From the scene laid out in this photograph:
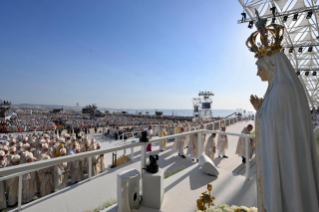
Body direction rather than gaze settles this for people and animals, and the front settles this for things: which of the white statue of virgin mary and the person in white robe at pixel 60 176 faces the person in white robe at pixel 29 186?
the white statue of virgin mary

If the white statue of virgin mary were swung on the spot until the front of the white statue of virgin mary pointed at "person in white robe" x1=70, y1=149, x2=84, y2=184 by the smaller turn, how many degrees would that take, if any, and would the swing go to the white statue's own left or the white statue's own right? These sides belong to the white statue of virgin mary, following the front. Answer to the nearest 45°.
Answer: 0° — it already faces them

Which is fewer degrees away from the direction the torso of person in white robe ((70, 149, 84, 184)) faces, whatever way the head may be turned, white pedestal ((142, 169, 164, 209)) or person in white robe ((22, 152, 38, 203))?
the white pedestal

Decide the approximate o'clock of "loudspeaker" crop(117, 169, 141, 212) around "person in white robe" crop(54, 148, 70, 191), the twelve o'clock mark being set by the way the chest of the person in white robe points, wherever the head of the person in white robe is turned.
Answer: The loudspeaker is roughly at 1 o'clock from the person in white robe.

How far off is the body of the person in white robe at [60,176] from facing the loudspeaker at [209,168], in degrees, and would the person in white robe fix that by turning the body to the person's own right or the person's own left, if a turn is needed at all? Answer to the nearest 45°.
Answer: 0° — they already face it

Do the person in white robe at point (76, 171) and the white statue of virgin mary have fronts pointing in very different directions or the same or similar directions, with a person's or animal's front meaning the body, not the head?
very different directions

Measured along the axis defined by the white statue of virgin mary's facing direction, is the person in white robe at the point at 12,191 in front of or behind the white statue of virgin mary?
in front

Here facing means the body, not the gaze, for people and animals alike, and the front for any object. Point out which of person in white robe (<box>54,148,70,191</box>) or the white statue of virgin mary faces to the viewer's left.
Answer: the white statue of virgin mary

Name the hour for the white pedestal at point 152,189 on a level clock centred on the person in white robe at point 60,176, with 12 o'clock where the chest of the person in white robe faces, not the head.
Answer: The white pedestal is roughly at 1 o'clock from the person in white robe.

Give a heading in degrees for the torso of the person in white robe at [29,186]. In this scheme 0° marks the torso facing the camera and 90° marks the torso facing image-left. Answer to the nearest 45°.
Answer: approximately 315°

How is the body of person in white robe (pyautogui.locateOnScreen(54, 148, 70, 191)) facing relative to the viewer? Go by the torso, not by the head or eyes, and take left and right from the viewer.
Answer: facing the viewer and to the right of the viewer

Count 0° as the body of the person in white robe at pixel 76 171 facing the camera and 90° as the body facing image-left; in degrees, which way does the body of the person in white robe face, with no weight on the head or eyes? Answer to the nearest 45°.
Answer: approximately 315°
